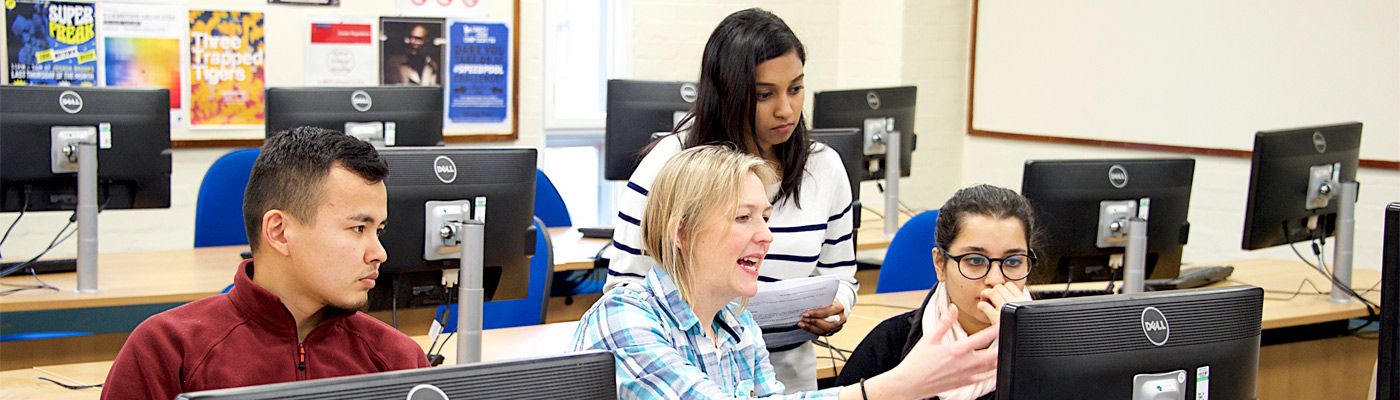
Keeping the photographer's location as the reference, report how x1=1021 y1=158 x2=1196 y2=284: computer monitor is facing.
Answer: facing away from the viewer

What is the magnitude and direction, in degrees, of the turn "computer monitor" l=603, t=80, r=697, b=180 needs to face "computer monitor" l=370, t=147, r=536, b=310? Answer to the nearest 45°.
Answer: approximately 180°

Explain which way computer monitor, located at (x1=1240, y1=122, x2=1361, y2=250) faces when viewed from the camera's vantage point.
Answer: facing away from the viewer and to the left of the viewer

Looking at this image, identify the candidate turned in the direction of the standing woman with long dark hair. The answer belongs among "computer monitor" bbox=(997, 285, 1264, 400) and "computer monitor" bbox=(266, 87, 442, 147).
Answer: "computer monitor" bbox=(997, 285, 1264, 400)

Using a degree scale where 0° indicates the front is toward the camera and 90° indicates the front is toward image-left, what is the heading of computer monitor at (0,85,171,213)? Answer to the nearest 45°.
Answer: approximately 180°

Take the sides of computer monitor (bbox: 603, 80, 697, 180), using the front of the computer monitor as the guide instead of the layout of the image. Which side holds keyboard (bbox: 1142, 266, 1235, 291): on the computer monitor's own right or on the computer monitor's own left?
on the computer monitor's own right

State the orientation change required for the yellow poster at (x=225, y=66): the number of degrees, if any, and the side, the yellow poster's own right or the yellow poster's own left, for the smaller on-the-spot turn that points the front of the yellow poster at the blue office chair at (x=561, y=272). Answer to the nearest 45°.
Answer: approximately 45° to the yellow poster's own left

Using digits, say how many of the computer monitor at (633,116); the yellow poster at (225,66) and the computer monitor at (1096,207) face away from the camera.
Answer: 2

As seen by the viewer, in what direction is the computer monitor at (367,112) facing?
away from the camera

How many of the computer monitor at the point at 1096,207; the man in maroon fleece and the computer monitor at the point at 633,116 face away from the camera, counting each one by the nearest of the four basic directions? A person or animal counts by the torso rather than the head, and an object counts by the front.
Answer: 2
